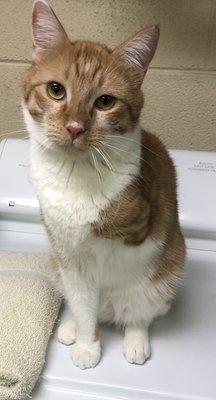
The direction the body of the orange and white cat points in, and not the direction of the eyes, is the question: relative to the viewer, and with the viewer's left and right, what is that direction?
facing the viewer and to the left of the viewer
